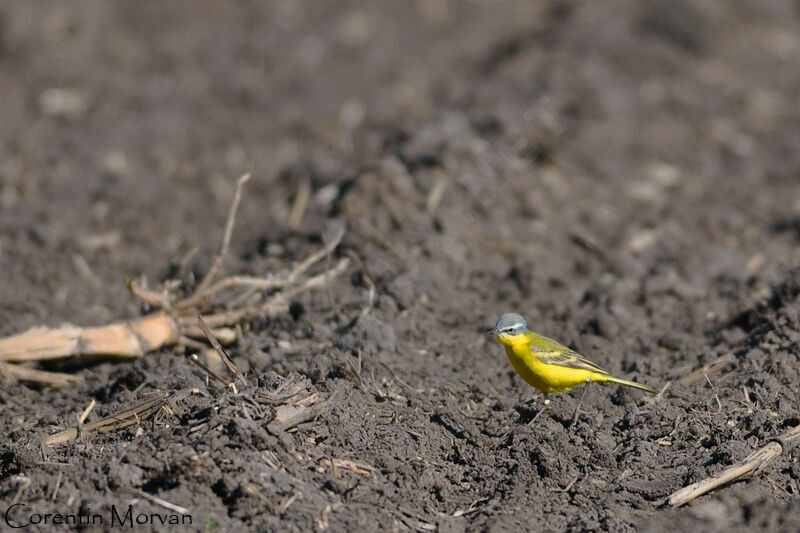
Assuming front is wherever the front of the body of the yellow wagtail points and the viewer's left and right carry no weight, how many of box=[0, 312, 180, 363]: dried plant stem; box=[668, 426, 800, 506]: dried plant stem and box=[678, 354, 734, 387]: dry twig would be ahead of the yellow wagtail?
1

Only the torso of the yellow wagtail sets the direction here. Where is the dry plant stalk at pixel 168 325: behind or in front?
in front

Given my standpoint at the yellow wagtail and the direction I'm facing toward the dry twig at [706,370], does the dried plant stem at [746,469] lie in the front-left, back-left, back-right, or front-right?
front-right

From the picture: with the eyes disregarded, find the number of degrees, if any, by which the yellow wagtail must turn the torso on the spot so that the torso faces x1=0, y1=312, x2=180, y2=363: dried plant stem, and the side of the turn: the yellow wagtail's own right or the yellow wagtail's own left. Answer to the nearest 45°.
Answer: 0° — it already faces it

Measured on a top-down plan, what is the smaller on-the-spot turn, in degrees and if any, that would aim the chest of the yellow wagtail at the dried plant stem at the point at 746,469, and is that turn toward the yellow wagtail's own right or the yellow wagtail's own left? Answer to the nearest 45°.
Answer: approximately 135° to the yellow wagtail's own left

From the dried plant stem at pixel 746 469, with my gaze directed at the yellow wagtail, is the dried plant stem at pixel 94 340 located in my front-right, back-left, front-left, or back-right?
front-left

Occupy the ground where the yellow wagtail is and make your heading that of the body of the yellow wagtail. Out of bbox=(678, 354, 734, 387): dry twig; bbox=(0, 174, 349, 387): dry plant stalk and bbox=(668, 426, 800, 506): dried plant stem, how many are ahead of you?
1

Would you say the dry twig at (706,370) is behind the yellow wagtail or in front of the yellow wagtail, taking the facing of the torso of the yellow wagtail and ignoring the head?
behind

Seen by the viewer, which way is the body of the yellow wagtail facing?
to the viewer's left
